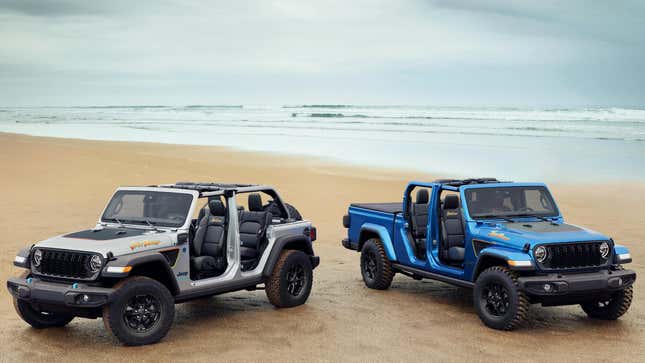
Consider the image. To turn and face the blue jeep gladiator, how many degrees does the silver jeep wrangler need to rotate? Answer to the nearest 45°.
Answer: approximately 135° to its left

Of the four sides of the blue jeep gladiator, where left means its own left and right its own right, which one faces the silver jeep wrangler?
right

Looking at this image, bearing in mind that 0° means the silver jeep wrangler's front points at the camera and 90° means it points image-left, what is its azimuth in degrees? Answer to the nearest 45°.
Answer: approximately 45°

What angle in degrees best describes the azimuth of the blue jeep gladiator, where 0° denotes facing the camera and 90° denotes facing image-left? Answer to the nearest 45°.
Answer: approximately 315°
